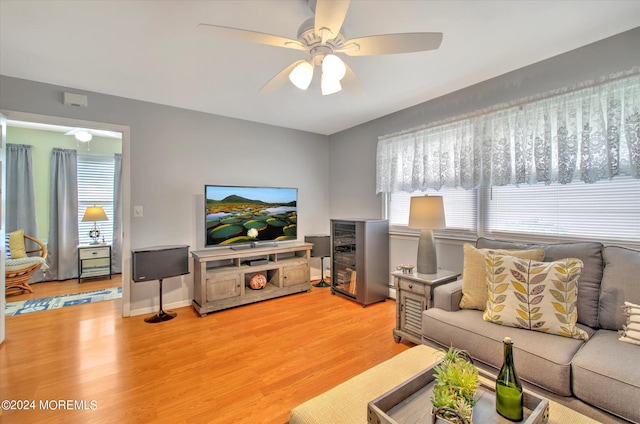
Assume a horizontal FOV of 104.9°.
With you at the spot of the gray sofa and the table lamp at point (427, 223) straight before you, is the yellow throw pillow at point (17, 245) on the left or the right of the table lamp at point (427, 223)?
left

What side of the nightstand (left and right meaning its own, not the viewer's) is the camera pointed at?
front

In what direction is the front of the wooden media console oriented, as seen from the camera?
facing the viewer and to the right of the viewer

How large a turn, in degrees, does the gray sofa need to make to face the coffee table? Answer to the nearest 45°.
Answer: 0° — it already faces it

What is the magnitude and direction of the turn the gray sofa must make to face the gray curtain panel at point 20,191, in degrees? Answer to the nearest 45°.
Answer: approximately 45° to its right

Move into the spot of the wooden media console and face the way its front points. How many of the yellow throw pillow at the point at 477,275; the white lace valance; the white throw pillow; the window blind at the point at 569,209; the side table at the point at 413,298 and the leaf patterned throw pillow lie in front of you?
6

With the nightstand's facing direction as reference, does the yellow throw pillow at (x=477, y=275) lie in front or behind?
in front

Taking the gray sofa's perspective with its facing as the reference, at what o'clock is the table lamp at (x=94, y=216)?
The table lamp is roughly at 1 o'clock from the gray sofa.

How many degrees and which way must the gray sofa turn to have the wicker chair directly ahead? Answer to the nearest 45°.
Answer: approximately 45° to its right

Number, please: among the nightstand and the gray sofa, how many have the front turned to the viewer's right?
0

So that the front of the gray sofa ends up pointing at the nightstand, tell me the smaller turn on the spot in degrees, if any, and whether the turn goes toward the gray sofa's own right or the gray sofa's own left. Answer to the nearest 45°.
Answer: approximately 45° to the gray sofa's own right

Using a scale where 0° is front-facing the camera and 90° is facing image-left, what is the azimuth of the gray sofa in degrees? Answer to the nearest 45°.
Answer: approximately 45°
